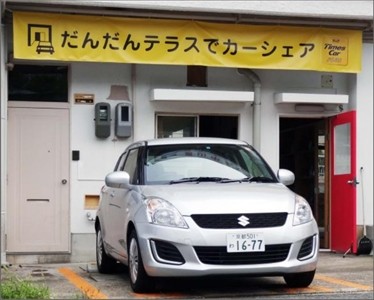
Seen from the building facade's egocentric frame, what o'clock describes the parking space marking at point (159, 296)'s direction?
The parking space marking is roughly at 12 o'clock from the building facade.

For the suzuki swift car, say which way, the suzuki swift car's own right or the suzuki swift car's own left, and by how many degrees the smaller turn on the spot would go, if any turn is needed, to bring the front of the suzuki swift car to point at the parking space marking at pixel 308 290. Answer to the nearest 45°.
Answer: approximately 45° to the suzuki swift car's own left

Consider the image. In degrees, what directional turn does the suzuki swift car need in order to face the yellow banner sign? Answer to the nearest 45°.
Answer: approximately 135° to its left

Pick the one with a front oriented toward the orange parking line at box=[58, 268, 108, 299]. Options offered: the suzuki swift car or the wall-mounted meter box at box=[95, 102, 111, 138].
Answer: the wall-mounted meter box

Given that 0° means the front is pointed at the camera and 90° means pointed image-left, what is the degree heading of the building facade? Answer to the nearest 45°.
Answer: approximately 0°

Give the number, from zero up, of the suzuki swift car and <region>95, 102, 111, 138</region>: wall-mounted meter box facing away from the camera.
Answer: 0

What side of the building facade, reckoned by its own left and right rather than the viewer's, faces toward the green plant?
front

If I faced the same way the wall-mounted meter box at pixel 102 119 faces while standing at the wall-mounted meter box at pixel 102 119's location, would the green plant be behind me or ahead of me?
ahead

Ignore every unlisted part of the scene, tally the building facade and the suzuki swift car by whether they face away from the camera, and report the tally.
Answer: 0

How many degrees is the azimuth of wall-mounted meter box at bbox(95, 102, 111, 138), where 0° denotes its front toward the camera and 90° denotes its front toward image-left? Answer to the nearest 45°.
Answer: approximately 0°

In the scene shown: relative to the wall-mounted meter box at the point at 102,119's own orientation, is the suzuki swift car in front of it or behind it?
in front
